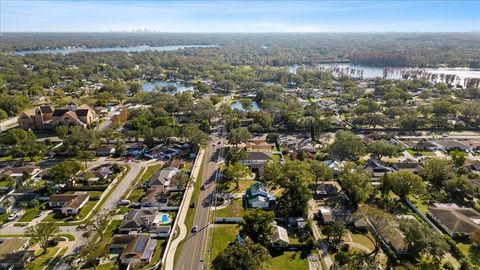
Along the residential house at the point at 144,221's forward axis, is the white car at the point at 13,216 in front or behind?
in front

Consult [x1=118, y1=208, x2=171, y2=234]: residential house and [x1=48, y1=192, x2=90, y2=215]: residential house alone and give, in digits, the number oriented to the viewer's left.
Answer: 1

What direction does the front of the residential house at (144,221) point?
to the viewer's left

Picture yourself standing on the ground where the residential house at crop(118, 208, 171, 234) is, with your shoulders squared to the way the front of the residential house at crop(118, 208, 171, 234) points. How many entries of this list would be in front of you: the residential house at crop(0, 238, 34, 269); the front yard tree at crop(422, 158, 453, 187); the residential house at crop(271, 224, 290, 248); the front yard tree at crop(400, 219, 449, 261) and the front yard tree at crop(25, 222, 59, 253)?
2

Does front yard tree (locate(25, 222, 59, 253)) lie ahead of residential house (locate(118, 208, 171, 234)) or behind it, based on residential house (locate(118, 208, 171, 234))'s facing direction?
ahead

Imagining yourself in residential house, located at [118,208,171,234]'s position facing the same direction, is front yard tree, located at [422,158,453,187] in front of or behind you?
behind

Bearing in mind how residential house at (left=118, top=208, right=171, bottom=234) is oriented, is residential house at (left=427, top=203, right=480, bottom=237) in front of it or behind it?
behind

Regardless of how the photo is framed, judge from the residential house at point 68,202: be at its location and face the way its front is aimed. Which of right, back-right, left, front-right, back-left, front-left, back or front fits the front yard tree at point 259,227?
front-left

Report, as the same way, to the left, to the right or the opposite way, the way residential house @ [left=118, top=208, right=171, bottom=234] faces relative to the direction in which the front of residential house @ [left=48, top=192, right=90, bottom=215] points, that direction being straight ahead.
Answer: to the right

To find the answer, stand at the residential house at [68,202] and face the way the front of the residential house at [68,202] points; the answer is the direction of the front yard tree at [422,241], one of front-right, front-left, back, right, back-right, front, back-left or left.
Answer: front-left

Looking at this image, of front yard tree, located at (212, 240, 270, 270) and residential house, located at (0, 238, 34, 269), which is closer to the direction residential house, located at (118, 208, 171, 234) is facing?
the residential house
